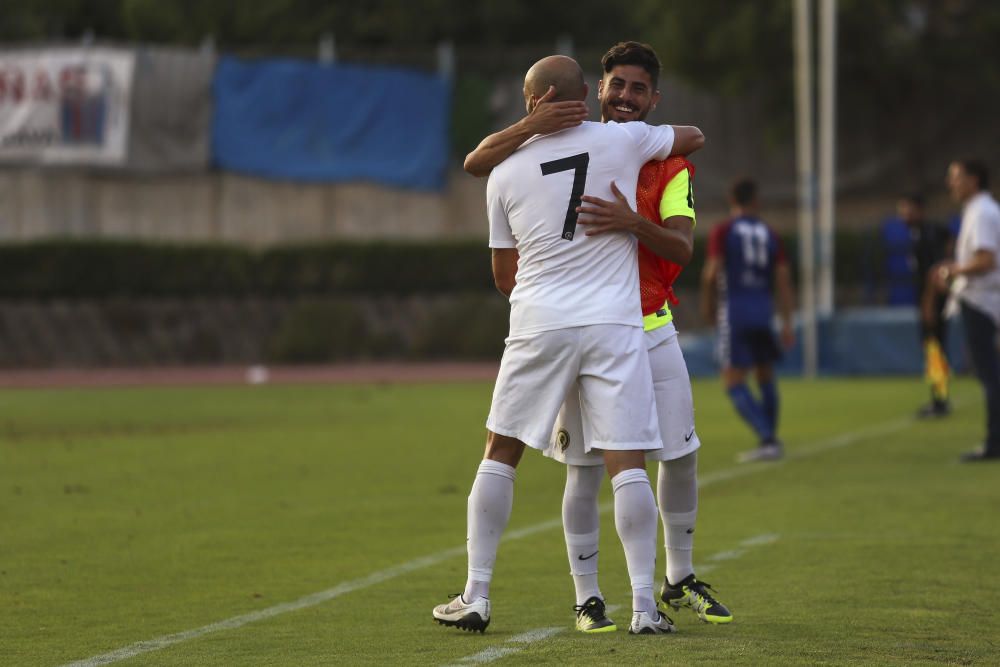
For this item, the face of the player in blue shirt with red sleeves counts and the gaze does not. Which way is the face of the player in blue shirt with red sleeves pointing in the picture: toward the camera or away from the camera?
away from the camera

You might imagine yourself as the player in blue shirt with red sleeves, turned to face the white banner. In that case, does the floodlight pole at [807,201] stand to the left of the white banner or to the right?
right

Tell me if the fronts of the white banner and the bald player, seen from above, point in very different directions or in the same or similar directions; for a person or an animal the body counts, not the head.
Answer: very different directions

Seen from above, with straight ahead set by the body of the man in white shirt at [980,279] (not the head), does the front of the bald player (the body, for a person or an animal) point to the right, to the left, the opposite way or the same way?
to the right

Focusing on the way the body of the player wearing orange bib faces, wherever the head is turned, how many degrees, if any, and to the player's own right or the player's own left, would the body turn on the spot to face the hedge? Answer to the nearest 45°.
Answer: approximately 180°

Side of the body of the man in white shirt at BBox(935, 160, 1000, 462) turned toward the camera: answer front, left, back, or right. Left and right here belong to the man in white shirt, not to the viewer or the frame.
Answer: left

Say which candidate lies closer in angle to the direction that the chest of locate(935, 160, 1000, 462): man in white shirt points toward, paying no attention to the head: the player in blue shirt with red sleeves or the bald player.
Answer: the player in blue shirt with red sleeves

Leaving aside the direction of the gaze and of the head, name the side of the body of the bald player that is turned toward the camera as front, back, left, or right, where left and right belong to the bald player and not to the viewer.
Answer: back

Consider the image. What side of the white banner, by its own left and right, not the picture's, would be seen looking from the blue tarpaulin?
left

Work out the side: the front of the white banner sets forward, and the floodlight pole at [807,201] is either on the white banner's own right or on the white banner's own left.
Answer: on the white banner's own left
